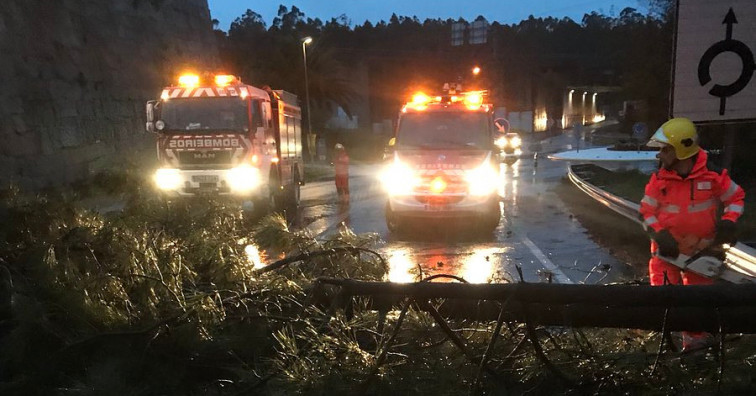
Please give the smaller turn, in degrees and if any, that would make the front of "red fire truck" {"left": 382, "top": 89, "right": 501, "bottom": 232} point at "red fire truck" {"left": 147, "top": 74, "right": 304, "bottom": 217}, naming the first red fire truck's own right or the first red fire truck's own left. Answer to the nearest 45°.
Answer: approximately 90° to the first red fire truck's own right

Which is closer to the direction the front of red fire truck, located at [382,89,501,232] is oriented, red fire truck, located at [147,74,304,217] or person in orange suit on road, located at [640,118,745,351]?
the person in orange suit on road

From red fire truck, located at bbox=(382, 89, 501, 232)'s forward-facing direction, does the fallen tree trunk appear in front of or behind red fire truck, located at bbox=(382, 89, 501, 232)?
in front

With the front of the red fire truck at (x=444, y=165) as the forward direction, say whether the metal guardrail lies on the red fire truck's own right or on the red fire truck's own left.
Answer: on the red fire truck's own left

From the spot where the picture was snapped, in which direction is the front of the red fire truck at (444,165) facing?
facing the viewer

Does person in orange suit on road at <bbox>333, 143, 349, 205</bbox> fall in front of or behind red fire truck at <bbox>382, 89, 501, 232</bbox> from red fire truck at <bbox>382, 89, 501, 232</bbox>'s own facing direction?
behind

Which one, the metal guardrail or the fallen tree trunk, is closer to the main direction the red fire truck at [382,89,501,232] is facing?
the fallen tree trunk

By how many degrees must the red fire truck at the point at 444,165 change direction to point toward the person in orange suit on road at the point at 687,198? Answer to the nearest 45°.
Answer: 0° — it already faces them
